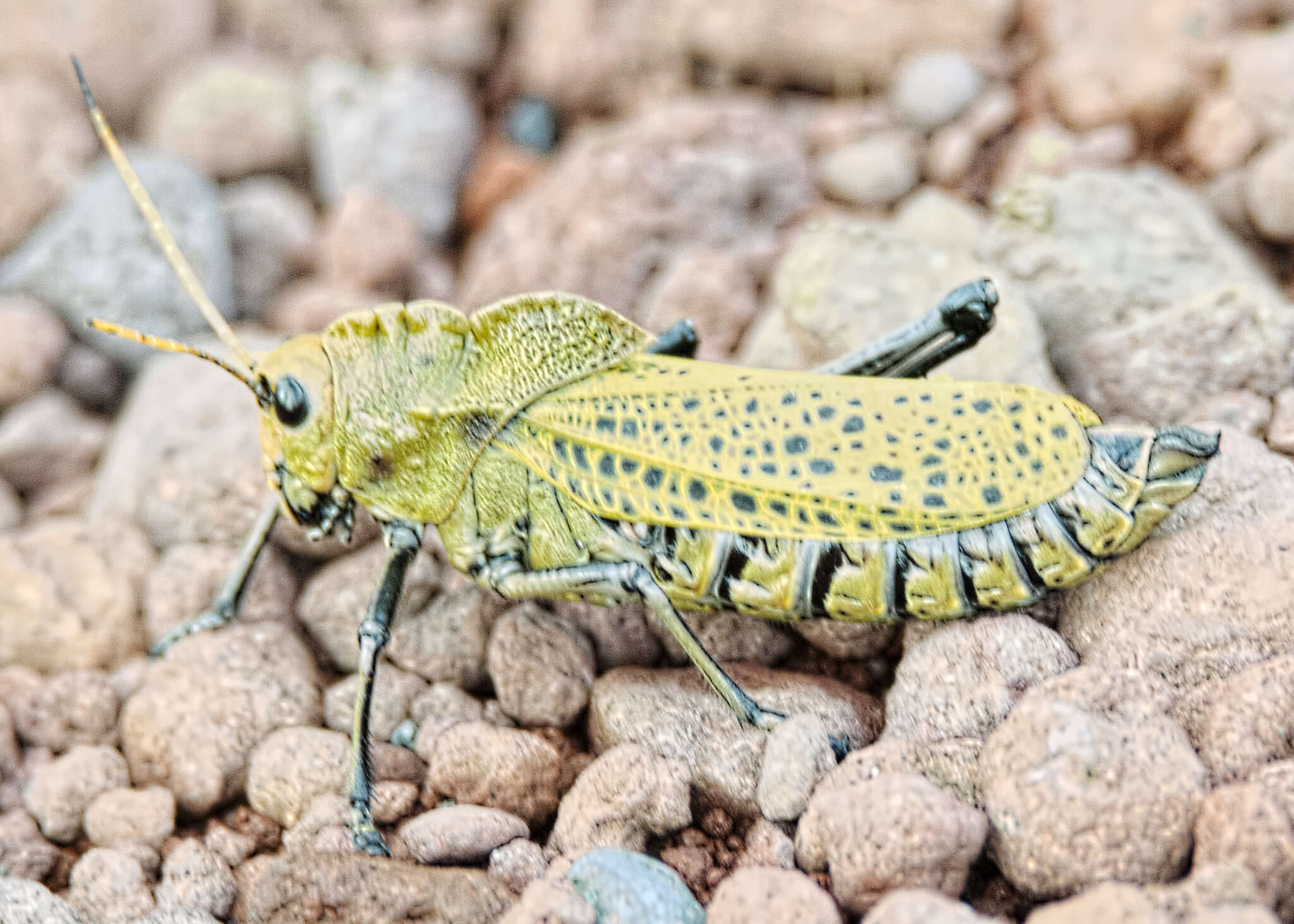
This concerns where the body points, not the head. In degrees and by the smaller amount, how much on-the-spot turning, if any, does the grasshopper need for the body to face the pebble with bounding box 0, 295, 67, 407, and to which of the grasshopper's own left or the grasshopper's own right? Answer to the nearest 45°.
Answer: approximately 45° to the grasshopper's own right

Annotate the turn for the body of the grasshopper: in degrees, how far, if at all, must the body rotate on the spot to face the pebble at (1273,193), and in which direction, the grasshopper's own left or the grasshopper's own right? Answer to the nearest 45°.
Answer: approximately 135° to the grasshopper's own right

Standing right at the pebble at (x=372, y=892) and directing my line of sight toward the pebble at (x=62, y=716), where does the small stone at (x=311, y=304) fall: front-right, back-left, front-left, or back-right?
front-right

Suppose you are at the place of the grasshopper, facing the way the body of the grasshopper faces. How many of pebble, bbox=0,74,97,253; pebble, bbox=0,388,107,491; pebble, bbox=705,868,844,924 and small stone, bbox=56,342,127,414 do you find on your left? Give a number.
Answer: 1

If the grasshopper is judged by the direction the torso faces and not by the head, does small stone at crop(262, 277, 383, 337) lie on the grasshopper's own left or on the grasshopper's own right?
on the grasshopper's own right

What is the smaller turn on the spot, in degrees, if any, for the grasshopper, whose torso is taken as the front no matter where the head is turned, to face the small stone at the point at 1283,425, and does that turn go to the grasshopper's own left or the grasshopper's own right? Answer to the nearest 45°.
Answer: approximately 180°

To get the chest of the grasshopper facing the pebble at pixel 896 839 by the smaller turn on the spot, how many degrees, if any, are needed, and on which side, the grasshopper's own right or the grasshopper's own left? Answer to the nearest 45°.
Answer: approximately 90° to the grasshopper's own left

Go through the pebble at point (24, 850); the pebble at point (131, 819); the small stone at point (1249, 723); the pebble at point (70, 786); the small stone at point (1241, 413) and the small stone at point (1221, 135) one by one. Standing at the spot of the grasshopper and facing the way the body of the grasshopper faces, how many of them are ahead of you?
3

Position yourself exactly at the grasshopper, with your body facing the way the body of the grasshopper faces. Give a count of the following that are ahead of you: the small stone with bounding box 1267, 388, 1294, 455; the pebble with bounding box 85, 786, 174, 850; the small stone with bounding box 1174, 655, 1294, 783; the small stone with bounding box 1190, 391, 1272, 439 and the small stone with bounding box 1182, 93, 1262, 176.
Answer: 1

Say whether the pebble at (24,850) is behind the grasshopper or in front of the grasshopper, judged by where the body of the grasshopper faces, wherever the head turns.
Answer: in front

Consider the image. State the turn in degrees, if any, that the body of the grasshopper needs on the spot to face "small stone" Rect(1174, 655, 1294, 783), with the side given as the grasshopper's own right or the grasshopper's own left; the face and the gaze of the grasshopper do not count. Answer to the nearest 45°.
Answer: approximately 135° to the grasshopper's own left

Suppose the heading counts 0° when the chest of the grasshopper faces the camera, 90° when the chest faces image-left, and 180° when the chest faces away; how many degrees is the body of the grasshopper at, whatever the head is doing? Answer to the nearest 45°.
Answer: approximately 90°

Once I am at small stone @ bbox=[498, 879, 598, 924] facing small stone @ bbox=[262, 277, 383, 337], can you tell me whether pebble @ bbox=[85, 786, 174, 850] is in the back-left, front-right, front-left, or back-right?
front-left

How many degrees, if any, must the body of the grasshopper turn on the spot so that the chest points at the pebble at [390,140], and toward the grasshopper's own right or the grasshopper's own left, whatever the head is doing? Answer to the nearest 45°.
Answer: approximately 90° to the grasshopper's own right
